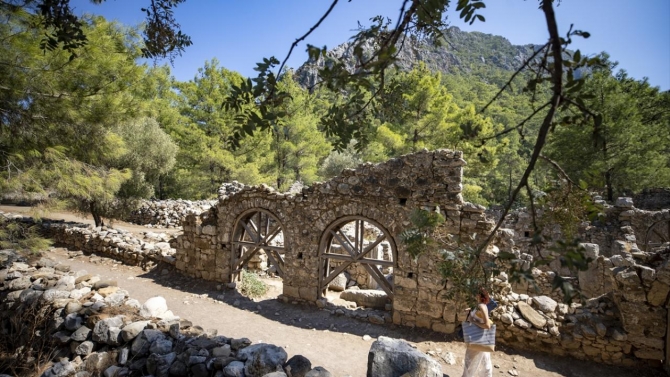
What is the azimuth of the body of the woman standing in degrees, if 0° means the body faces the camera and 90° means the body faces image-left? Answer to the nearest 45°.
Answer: approximately 90°

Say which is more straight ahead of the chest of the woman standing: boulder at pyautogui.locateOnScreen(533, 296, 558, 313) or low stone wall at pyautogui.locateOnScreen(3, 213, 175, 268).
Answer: the low stone wall

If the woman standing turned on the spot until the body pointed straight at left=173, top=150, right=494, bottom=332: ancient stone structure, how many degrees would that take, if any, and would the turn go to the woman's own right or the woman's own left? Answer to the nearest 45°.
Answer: approximately 45° to the woman's own right

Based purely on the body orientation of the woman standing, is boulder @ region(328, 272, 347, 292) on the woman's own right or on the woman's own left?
on the woman's own right
